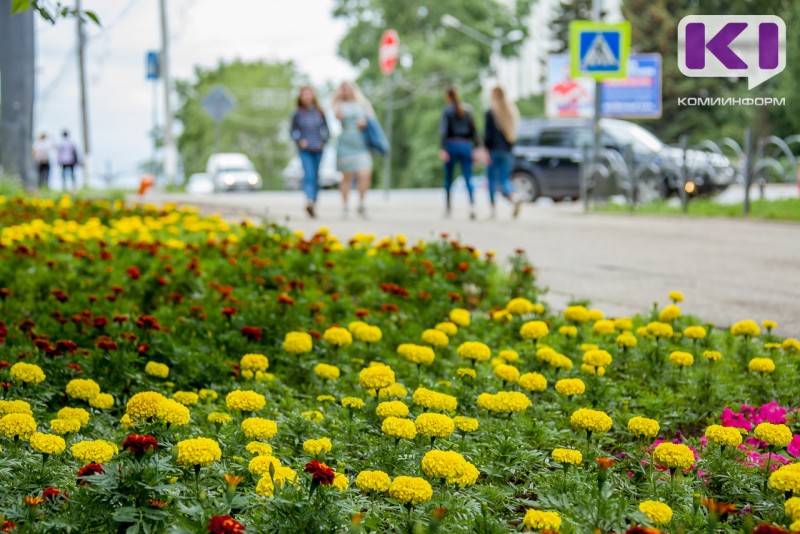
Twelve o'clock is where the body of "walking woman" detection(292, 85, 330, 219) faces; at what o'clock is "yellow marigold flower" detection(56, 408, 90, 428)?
The yellow marigold flower is roughly at 12 o'clock from the walking woman.

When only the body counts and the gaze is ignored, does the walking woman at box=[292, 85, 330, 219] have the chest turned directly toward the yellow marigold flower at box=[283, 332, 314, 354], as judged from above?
yes

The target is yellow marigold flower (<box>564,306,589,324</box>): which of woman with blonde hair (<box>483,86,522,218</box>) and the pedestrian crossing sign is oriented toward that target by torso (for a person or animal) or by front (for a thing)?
the pedestrian crossing sign

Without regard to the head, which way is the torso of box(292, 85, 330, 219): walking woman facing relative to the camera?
toward the camera

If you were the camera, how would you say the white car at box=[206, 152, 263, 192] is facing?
facing the viewer and to the right of the viewer

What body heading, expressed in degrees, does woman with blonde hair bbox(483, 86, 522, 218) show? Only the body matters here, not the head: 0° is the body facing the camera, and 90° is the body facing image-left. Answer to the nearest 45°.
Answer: approximately 135°

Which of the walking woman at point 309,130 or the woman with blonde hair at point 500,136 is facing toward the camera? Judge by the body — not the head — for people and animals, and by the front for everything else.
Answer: the walking woman

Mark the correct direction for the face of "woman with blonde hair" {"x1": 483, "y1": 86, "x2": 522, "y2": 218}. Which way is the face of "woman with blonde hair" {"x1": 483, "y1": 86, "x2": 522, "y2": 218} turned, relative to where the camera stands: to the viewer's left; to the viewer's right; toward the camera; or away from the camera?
away from the camera

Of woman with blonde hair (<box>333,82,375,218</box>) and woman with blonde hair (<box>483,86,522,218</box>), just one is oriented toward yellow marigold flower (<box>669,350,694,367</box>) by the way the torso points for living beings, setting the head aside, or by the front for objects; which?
woman with blonde hair (<box>333,82,375,218</box>)

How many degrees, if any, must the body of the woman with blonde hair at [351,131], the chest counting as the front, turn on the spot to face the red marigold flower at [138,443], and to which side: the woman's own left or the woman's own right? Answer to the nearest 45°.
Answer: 0° — they already face it

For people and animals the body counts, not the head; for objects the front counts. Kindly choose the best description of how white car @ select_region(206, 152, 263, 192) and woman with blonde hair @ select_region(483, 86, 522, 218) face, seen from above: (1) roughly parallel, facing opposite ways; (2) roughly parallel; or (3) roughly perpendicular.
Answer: roughly parallel, facing opposite ways

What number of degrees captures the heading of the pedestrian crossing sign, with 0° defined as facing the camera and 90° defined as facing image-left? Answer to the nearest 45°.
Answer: approximately 0°

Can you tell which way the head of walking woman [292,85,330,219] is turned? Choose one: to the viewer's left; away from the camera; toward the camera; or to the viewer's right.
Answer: toward the camera

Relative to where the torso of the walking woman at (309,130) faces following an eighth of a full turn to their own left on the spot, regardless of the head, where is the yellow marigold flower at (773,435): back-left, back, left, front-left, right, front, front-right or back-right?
front-right

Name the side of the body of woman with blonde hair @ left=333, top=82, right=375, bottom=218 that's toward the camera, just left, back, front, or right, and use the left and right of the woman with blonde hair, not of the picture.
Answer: front

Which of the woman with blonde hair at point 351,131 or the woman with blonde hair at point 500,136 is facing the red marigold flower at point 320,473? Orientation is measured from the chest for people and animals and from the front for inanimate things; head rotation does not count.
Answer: the woman with blonde hair at point 351,131

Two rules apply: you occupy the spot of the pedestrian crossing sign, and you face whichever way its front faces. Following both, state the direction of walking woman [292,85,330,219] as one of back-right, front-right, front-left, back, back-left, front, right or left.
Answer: front-right

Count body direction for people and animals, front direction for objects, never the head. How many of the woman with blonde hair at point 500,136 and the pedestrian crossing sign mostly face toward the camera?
1

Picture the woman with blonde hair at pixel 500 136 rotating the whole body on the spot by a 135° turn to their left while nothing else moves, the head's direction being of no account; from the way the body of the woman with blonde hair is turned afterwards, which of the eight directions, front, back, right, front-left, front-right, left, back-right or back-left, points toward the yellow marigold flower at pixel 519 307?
front

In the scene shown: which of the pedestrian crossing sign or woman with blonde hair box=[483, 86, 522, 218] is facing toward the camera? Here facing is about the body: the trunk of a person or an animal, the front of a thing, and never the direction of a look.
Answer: the pedestrian crossing sign

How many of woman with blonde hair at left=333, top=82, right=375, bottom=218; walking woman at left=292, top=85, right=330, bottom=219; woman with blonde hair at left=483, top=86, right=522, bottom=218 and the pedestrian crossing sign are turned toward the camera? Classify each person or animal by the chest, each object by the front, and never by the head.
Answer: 3

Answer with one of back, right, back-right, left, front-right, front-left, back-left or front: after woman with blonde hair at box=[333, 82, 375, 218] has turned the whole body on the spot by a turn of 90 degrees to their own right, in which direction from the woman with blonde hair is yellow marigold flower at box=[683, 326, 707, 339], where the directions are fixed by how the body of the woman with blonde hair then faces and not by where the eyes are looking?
left
